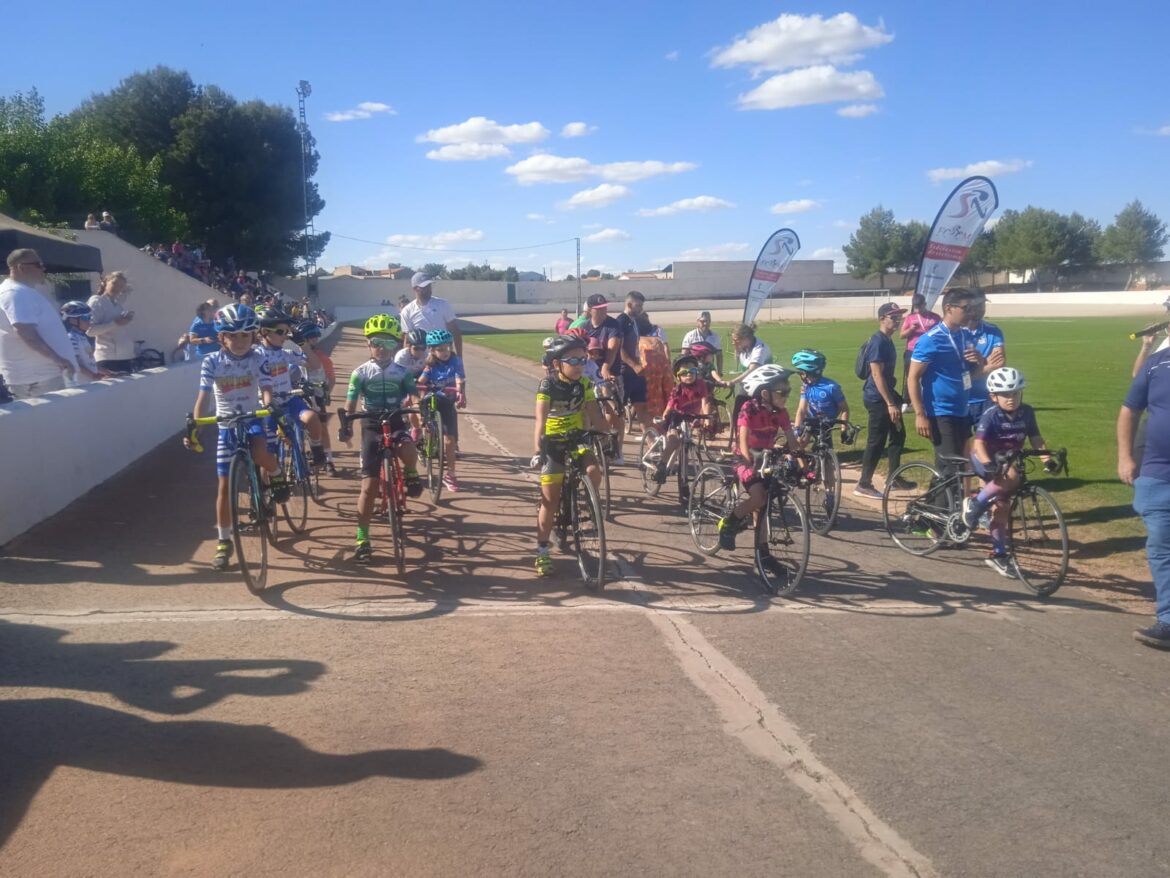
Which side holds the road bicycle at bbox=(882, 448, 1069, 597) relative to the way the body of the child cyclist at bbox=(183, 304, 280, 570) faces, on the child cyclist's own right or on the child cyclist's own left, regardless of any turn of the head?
on the child cyclist's own left

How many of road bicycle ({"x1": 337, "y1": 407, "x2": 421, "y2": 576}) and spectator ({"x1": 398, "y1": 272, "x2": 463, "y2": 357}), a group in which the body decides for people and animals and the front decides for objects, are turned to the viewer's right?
0

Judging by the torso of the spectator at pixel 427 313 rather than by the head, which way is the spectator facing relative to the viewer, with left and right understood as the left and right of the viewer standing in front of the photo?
facing the viewer

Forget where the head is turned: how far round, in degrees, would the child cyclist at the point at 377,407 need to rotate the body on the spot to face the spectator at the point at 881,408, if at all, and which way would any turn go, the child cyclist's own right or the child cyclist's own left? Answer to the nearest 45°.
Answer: approximately 90° to the child cyclist's own left

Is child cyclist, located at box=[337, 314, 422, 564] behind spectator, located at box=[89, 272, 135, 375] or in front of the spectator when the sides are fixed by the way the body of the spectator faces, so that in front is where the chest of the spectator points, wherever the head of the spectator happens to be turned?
in front

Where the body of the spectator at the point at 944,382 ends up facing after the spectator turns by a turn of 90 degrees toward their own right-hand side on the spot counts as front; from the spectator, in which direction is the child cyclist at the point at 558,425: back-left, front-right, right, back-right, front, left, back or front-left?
front

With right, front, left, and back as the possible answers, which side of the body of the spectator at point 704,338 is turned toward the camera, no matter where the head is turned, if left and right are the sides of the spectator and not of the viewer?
front

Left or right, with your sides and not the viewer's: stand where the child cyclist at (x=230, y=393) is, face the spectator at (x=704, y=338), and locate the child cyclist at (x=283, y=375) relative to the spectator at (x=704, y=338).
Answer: left

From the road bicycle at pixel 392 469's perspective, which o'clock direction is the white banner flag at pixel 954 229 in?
The white banner flag is roughly at 8 o'clock from the road bicycle.

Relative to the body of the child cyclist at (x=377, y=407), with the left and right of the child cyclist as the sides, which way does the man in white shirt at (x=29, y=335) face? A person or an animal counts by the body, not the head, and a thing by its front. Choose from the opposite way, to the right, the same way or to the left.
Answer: to the left

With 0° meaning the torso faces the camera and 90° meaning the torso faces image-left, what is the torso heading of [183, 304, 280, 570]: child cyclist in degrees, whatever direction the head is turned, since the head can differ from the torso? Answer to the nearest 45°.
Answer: approximately 0°
